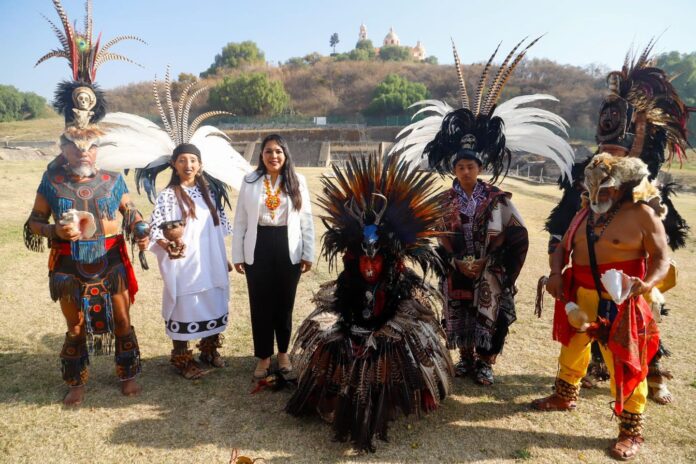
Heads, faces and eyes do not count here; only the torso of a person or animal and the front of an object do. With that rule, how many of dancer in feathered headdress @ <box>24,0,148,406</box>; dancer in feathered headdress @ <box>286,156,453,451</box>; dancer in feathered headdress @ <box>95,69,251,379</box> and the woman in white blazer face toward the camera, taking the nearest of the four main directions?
4

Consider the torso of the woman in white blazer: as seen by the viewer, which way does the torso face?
toward the camera

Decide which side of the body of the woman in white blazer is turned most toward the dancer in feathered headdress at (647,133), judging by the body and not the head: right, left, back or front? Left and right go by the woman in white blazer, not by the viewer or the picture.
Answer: left

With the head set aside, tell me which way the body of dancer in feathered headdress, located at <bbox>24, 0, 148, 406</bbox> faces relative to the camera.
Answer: toward the camera

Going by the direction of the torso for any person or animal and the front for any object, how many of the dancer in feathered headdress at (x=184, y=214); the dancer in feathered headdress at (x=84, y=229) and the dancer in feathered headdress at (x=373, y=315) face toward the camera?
3

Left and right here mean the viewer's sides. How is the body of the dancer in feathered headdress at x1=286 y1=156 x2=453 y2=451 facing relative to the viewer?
facing the viewer

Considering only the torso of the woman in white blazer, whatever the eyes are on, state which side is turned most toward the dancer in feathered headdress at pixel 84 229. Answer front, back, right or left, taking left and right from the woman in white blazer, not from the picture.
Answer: right

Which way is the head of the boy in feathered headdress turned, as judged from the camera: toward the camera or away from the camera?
toward the camera

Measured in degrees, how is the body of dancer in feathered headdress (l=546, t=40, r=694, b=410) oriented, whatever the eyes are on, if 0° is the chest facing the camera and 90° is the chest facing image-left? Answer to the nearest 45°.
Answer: approximately 45°

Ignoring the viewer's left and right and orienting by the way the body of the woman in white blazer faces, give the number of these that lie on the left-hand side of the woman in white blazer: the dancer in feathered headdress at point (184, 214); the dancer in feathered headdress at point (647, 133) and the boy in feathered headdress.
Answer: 2
